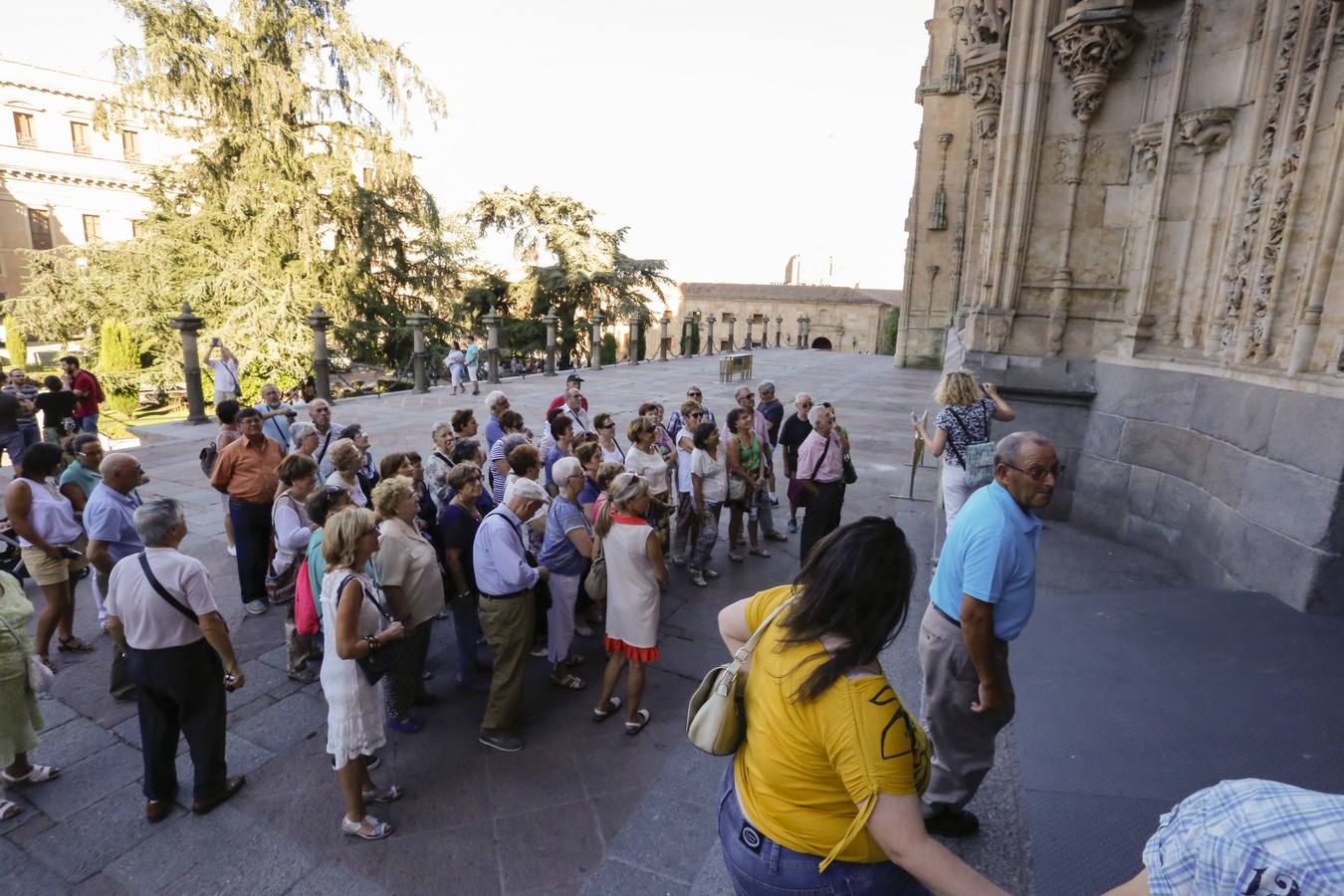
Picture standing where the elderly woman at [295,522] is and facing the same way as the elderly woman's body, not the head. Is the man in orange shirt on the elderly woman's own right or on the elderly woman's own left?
on the elderly woman's own left

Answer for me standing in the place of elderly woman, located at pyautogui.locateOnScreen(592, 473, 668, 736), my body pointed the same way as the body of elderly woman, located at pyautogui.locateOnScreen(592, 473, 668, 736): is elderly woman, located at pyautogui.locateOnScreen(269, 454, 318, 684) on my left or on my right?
on my left

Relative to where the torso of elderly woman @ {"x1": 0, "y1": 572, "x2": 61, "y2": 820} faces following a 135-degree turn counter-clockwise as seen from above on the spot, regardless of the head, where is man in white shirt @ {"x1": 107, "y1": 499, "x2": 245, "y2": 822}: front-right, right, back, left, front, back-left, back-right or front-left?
back

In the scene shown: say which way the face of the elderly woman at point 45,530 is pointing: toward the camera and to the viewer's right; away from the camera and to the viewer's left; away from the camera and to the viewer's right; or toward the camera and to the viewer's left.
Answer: away from the camera and to the viewer's right

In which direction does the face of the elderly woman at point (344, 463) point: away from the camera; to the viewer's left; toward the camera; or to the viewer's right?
to the viewer's right

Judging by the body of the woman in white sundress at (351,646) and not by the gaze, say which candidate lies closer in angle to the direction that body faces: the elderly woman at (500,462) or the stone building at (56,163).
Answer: the elderly woman

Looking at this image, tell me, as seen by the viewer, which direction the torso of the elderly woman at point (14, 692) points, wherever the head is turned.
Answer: to the viewer's right

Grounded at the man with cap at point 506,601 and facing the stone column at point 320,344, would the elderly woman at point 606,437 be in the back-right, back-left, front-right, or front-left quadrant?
front-right

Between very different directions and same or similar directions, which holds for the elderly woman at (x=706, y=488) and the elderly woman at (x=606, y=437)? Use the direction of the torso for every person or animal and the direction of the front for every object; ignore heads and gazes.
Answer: same or similar directions

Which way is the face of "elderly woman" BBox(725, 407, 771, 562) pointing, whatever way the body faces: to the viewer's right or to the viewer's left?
to the viewer's right

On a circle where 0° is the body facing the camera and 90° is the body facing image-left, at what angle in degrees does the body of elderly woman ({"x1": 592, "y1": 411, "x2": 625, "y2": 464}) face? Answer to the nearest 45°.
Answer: approximately 315°

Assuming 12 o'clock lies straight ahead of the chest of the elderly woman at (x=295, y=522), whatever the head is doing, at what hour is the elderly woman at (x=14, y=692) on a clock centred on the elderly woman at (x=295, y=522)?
the elderly woman at (x=14, y=692) is roughly at 5 o'clock from the elderly woman at (x=295, y=522).

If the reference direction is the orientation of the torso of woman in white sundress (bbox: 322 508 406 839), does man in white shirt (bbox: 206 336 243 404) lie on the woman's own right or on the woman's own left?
on the woman's own left
